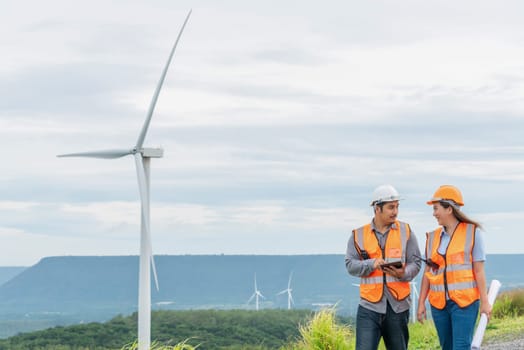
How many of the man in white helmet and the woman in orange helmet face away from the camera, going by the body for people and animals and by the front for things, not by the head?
0

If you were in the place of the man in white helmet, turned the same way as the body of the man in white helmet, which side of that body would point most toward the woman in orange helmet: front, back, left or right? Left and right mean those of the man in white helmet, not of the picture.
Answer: left

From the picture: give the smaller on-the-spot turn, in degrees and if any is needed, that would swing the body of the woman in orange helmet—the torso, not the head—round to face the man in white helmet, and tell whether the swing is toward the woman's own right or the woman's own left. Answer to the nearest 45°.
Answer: approximately 45° to the woman's own right

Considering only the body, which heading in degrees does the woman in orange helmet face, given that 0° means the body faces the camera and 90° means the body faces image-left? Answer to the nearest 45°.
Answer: approximately 45°

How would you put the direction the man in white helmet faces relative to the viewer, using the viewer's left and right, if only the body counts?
facing the viewer
